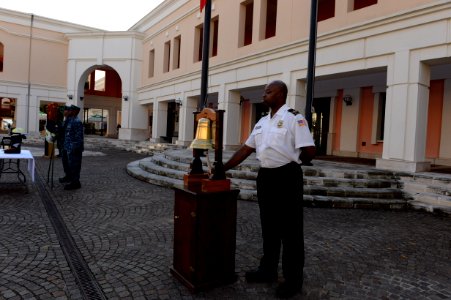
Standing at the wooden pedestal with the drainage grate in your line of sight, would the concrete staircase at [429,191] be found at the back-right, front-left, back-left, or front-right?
back-right

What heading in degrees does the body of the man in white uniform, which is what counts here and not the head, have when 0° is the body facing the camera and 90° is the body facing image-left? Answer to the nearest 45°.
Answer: approximately 45°

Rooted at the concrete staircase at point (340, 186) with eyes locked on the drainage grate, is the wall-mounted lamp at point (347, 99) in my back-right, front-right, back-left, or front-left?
back-right

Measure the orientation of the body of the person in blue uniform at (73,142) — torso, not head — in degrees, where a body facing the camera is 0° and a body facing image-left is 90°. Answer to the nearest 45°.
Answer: approximately 90°

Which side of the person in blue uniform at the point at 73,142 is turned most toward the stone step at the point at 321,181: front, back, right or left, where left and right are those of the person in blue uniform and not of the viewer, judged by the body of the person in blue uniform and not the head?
back

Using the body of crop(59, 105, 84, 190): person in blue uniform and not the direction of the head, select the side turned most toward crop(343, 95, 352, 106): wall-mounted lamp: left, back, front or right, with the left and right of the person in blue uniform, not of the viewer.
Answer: back

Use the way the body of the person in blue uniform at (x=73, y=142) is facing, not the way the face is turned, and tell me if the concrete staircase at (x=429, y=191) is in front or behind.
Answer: behind

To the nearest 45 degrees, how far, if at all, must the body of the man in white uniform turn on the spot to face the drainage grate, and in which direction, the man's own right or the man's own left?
approximately 45° to the man's own right

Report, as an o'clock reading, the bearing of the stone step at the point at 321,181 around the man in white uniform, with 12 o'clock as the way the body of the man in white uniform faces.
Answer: The stone step is roughly at 5 o'clock from the man in white uniform.

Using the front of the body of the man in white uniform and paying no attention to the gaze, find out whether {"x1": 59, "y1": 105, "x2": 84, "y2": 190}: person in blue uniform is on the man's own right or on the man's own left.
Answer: on the man's own right
